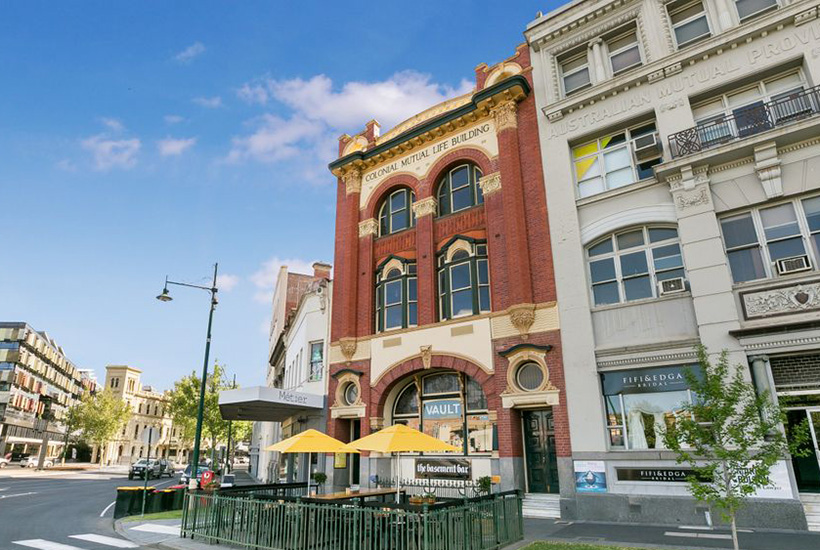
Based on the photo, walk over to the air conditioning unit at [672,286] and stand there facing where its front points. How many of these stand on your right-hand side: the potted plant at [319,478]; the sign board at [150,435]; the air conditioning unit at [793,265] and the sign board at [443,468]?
3

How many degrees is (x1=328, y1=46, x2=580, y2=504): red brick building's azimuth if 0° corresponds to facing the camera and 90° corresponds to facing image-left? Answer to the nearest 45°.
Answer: approximately 45°

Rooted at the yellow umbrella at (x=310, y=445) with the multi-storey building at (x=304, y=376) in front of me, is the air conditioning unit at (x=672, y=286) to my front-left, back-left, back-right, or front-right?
back-right

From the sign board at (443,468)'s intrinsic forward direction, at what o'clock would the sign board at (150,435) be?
the sign board at (150,435) is roughly at 3 o'clock from the sign board at (443,468).

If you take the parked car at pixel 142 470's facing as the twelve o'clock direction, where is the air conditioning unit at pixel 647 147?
The air conditioning unit is roughly at 10 o'clock from the parked car.
